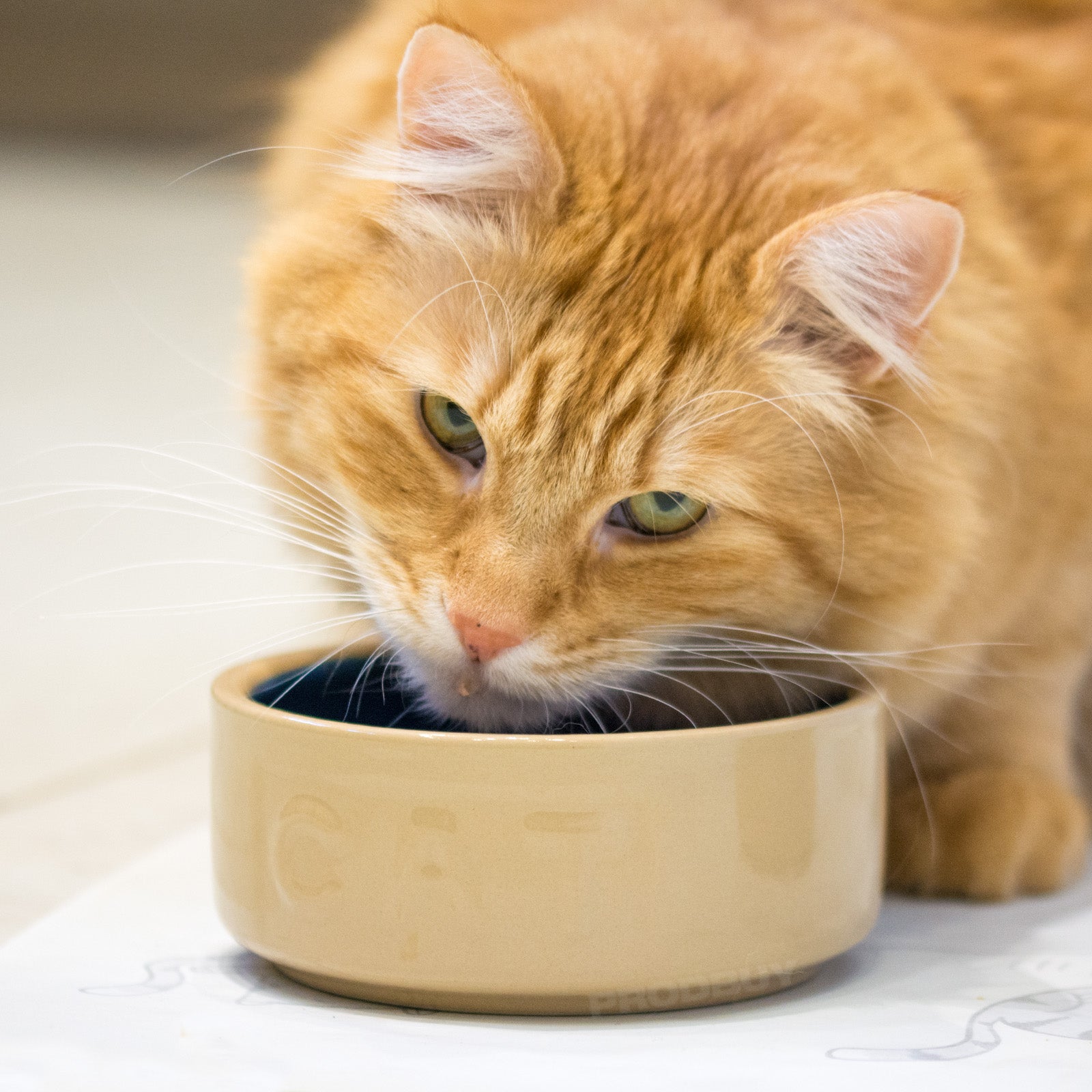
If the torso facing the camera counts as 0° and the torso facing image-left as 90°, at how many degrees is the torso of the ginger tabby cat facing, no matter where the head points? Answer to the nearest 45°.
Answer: approximately 45°
